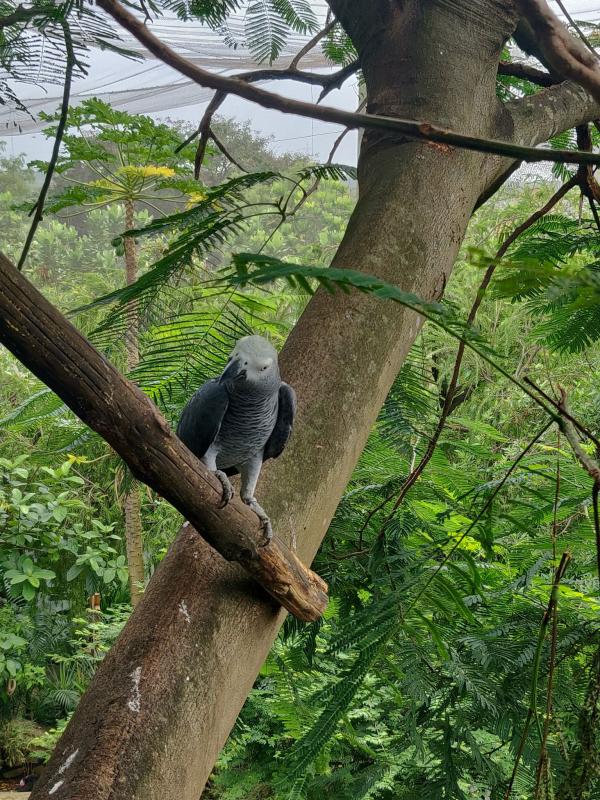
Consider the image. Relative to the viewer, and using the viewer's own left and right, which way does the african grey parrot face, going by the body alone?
facing the viewer
